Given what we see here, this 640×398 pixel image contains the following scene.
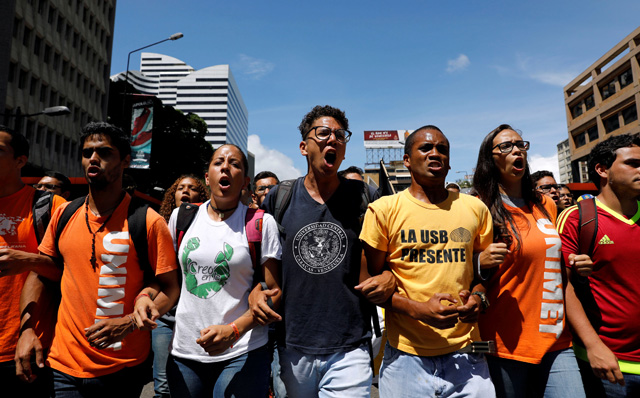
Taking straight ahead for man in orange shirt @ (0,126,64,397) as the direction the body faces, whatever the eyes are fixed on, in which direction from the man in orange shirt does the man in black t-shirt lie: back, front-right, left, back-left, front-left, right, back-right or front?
front-left

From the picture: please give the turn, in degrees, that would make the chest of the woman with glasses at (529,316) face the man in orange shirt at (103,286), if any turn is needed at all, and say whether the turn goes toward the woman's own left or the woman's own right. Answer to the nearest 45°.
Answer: approximately 90° to the woman's own right

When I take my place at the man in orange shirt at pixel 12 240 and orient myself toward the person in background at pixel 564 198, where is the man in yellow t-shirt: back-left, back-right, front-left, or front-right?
front-right

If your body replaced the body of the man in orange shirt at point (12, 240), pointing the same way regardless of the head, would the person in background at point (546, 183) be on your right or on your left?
on your left

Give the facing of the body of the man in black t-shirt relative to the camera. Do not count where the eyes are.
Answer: toward the camera

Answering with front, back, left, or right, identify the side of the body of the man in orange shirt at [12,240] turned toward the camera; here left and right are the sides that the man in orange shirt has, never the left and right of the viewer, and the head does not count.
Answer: front

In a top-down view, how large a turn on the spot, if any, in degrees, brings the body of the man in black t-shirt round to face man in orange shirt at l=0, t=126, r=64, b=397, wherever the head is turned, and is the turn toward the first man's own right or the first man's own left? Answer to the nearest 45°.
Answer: approximately 90° to the first man's own right

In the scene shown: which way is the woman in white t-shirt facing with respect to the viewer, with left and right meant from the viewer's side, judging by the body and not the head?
facing the viewer

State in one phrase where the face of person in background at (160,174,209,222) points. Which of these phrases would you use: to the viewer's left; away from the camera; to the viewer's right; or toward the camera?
toward the camera

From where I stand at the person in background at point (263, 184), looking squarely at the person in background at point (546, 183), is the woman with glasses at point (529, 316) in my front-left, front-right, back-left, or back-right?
front-right

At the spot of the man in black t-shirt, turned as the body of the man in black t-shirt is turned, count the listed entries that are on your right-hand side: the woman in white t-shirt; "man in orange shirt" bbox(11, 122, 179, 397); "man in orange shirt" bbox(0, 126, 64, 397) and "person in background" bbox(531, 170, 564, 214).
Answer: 3

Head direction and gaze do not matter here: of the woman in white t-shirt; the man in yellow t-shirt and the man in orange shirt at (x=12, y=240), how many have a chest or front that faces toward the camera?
3

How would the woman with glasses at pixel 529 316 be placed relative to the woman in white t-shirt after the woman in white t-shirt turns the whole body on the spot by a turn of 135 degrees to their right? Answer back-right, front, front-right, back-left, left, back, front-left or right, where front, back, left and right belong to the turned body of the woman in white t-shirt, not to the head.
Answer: back-right

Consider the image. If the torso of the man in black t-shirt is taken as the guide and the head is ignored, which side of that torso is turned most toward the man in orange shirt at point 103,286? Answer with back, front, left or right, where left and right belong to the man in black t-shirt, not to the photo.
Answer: right

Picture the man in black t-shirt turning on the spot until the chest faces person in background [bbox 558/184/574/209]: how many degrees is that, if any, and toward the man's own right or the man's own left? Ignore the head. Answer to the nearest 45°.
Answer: approximately 135° to the man's own left
